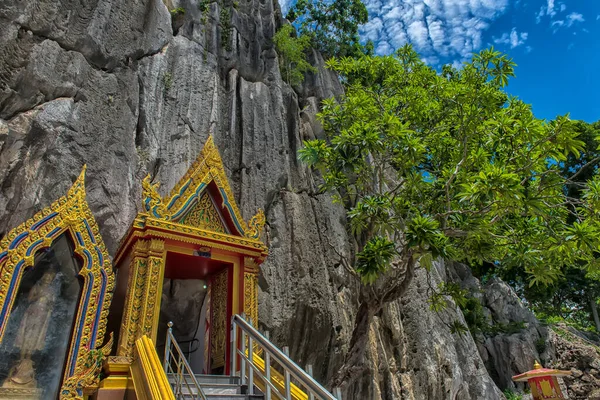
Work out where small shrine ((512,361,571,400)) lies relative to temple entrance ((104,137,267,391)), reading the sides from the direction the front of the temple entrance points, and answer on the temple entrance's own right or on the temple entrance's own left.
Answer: on the temple entrance's own left

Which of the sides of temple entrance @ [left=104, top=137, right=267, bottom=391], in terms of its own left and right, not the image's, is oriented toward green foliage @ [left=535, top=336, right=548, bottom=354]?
left

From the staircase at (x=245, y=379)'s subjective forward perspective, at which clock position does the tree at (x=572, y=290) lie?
The tree is roughly at 9 o'clock from the staircase.

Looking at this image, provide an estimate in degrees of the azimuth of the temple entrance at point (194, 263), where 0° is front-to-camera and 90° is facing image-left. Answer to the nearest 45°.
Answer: approximately 315°

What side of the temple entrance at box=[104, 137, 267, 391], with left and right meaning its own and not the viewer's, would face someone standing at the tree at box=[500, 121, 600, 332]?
left

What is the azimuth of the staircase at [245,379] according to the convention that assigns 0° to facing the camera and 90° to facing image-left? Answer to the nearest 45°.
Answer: approximately 315°
